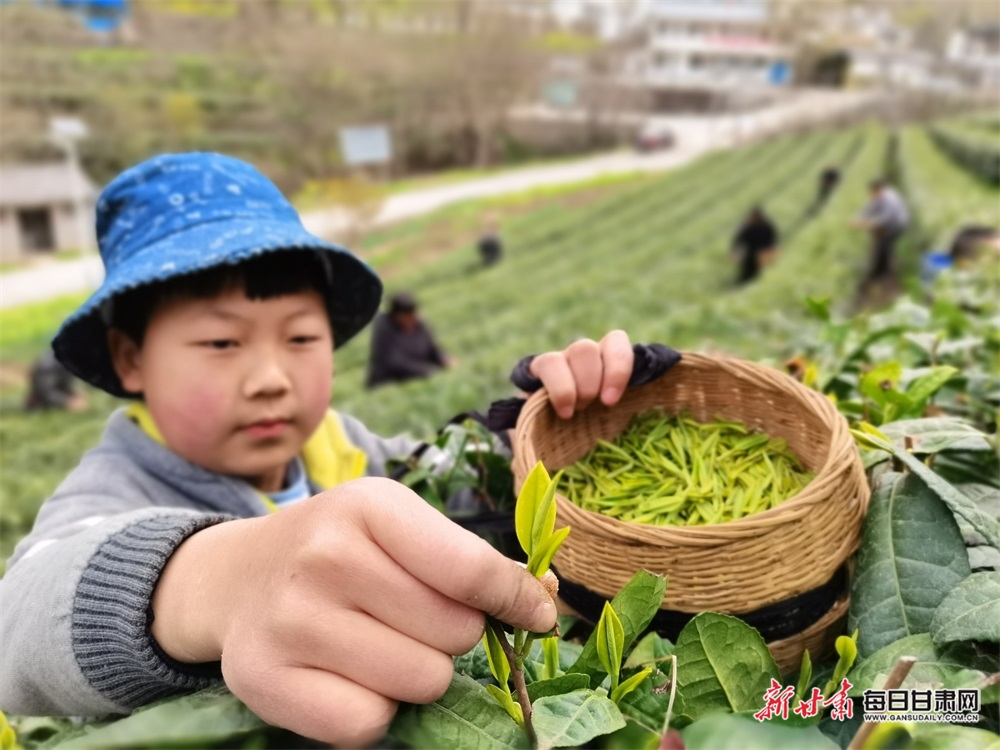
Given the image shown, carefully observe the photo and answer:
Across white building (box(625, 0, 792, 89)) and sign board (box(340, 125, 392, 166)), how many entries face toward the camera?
2

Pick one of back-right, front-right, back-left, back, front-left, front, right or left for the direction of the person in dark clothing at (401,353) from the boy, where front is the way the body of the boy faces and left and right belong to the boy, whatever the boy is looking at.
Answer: back-left

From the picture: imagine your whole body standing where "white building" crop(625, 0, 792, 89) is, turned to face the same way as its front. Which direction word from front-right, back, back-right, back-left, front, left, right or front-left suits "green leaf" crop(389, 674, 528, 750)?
front

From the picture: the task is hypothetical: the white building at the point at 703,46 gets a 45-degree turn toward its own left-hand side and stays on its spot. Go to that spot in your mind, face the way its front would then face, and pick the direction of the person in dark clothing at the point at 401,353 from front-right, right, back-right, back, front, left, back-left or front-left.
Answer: front-right

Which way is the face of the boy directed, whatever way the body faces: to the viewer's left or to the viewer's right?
to the viewer's right

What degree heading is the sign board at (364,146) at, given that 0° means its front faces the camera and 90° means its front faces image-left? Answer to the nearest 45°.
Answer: approximately 0°

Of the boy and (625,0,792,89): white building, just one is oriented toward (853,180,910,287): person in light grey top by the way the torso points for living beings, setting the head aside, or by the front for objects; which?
the white building

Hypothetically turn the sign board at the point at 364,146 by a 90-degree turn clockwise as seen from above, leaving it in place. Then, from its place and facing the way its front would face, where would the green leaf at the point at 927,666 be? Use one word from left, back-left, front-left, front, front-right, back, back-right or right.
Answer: left

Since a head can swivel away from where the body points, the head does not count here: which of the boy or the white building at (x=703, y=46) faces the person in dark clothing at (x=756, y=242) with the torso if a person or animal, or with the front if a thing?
the white building

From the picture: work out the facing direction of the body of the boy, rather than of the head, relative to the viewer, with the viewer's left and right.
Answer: facing the viewer and to the right of the viewer

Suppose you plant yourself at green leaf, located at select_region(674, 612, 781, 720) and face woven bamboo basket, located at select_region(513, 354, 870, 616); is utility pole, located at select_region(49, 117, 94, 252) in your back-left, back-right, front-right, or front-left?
front-left

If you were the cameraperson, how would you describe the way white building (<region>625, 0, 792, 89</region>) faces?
facing the viewer

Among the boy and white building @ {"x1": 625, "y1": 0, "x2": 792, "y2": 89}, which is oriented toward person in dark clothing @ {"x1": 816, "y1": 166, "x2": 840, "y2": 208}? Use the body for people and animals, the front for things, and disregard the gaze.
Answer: the white building

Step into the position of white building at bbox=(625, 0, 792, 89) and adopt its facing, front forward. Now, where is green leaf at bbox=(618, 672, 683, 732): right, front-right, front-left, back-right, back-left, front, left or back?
front

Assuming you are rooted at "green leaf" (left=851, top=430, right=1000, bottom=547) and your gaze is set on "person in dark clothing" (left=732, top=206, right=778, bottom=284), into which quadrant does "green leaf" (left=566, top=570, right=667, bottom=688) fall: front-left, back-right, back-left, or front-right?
back-left

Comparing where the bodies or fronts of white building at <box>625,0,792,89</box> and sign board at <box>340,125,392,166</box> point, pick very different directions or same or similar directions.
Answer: same or similar directions

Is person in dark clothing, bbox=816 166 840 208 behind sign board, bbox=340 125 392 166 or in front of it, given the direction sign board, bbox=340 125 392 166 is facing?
in front

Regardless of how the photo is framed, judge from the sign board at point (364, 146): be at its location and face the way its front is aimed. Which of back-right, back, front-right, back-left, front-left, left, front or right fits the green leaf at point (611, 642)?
front
